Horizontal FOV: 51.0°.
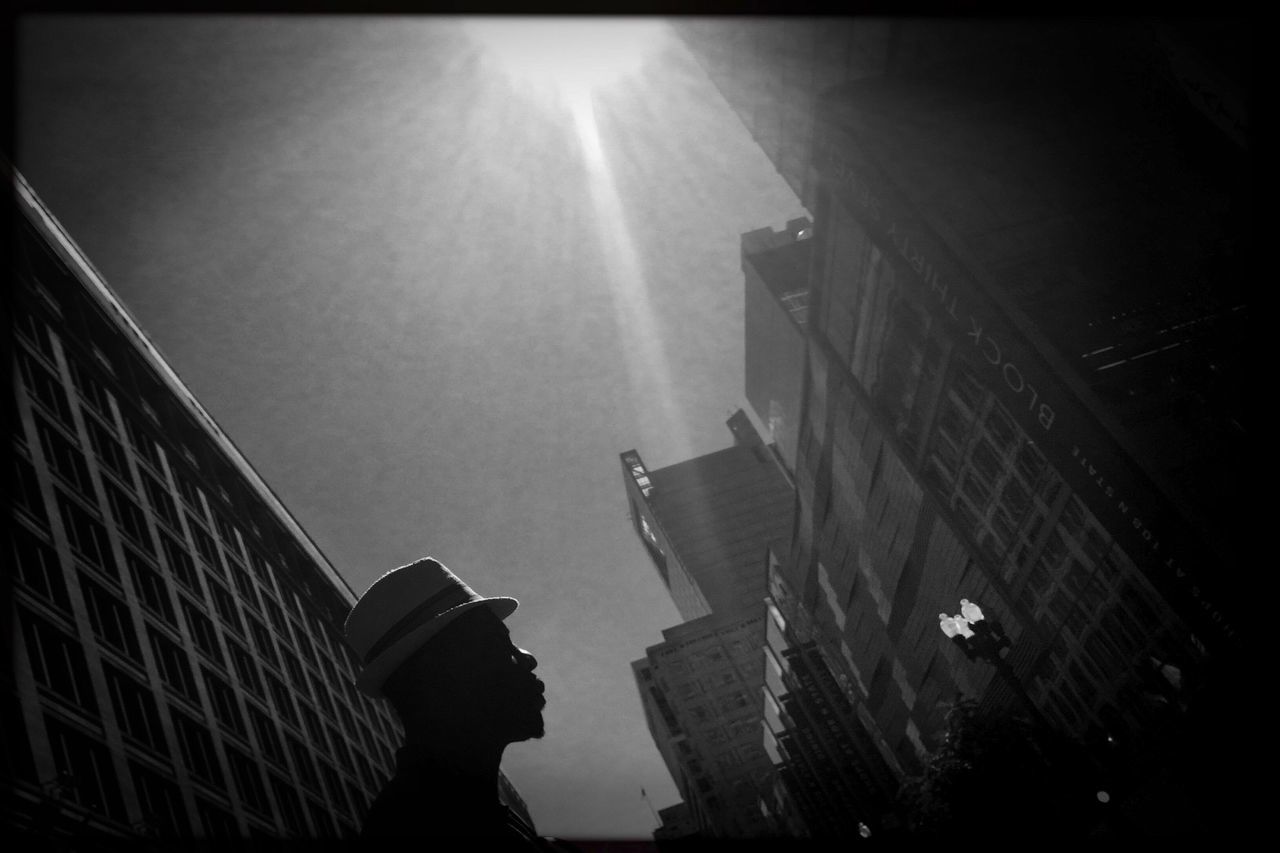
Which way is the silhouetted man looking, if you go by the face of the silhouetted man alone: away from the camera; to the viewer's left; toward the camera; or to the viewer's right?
to the viewer's right

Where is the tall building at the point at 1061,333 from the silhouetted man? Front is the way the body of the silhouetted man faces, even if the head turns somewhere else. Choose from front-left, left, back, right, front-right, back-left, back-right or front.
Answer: front-left

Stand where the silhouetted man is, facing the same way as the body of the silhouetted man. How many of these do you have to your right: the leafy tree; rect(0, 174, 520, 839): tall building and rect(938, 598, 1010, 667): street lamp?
0

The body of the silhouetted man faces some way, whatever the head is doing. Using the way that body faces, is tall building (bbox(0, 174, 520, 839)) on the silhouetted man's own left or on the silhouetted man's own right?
on the silhouetted man's own left

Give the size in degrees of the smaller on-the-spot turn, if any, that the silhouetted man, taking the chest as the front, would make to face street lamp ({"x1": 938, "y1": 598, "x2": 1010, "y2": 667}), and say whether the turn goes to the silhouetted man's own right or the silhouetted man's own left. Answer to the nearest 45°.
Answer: approximately 45° to the silhouetted man's own left

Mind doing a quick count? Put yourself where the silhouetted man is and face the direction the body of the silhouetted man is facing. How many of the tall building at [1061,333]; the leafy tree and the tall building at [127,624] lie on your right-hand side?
0

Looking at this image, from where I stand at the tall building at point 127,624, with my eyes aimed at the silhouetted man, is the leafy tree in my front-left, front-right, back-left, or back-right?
front-left

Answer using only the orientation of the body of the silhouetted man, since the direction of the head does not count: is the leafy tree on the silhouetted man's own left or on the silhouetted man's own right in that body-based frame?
on the silhouetted man's own left

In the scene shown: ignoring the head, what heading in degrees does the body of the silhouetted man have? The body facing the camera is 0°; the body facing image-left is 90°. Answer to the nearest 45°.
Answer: approximately 270°
